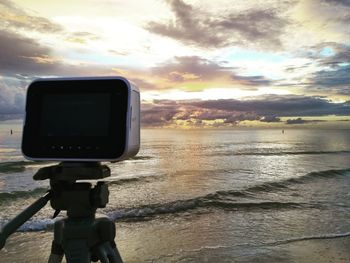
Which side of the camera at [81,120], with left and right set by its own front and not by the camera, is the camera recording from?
back

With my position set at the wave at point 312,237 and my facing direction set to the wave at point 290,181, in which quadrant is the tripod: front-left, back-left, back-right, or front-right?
back-left

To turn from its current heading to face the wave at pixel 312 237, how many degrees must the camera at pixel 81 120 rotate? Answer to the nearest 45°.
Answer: approximately 45° to its right
